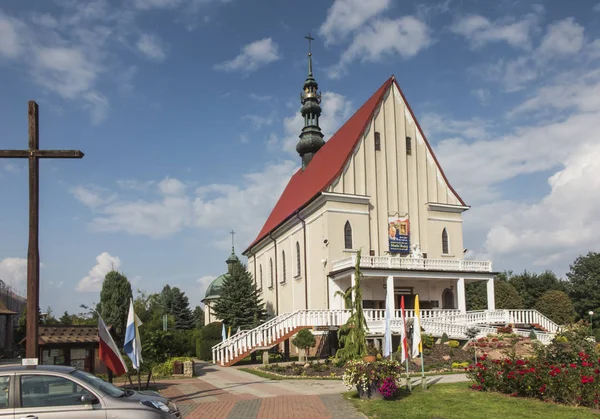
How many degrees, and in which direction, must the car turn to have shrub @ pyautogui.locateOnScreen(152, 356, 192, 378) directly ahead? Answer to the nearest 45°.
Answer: approximately 90° to its left

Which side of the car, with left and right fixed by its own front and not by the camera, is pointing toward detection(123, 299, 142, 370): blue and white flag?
left

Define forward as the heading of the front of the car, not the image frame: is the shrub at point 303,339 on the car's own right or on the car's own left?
on the car's own left

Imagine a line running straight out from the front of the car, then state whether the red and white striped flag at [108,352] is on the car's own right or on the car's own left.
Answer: on the car's own left

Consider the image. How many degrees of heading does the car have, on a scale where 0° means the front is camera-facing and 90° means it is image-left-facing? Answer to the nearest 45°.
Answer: approximately 270°

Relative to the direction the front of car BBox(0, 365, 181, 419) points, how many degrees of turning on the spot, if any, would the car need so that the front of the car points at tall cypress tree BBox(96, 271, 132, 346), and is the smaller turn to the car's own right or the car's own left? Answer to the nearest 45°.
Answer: approximately 90° to the car's own left
